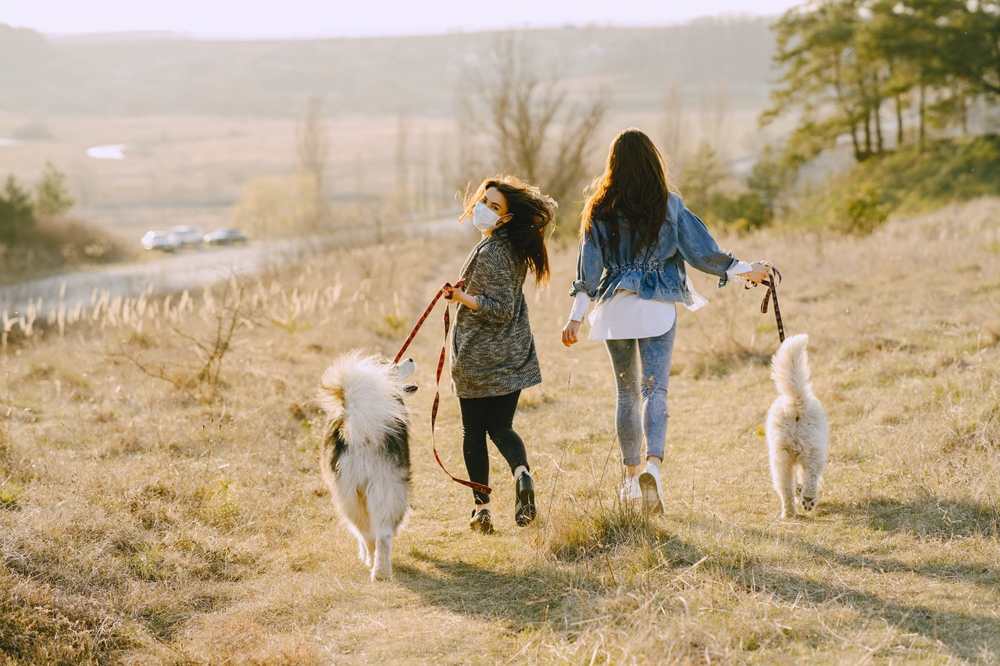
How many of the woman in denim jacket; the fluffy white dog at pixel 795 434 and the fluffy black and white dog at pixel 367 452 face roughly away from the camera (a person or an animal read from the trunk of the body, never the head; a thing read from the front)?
3

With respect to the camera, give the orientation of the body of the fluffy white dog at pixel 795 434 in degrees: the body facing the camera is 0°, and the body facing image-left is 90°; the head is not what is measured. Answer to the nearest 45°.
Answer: approximately 180°

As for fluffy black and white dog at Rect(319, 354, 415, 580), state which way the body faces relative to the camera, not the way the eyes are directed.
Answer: away from the camera

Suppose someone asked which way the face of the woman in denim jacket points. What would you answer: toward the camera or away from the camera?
away from the camera

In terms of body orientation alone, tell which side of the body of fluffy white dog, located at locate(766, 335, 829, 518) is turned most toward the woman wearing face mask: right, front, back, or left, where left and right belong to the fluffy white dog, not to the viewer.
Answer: left

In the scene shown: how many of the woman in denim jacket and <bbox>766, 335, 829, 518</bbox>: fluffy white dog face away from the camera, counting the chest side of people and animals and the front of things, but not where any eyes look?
2

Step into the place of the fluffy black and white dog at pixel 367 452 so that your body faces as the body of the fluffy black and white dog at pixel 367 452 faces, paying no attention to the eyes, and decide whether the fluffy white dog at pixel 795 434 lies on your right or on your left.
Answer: on your right

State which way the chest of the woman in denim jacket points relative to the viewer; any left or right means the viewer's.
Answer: facing away from the viewer
